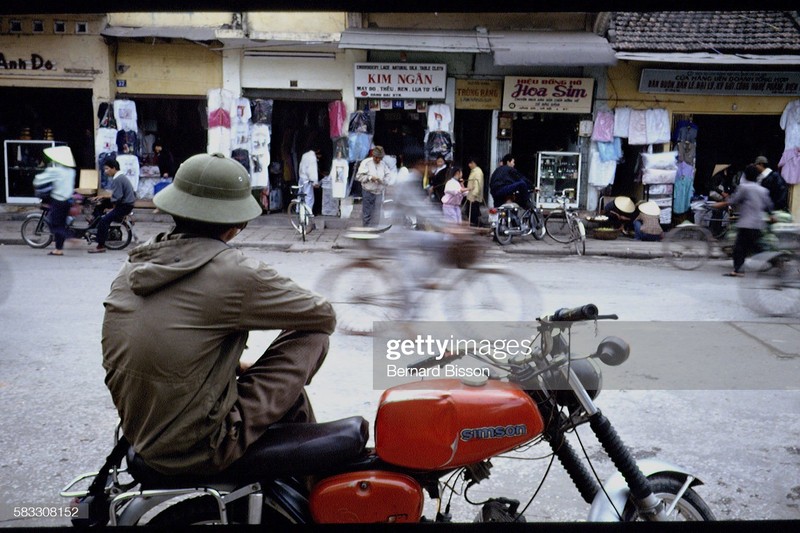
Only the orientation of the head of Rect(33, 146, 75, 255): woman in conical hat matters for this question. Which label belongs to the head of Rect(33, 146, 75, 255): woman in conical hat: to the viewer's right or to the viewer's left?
to the viewer's left

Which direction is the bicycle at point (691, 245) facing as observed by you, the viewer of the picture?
facing to the left of the viewer

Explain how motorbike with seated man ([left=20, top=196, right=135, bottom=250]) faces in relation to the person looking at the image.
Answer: facing to the left of the viewer

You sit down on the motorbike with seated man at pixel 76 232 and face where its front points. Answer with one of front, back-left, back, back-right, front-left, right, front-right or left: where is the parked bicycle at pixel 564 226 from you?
back

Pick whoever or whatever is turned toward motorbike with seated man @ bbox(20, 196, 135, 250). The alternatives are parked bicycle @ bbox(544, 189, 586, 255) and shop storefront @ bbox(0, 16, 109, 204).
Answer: the shop storefront

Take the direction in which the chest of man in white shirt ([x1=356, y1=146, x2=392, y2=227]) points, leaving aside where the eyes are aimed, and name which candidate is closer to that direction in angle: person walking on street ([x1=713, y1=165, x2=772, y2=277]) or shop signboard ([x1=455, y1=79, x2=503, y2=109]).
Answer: the person walking on street

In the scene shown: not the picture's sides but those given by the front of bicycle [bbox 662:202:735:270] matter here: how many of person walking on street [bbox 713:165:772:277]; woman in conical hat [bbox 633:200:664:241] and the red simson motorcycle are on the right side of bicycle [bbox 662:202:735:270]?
1

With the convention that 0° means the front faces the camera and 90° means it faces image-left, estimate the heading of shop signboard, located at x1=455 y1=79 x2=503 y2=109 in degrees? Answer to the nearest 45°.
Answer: approximately 0°

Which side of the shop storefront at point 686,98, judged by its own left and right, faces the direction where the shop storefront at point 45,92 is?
right
